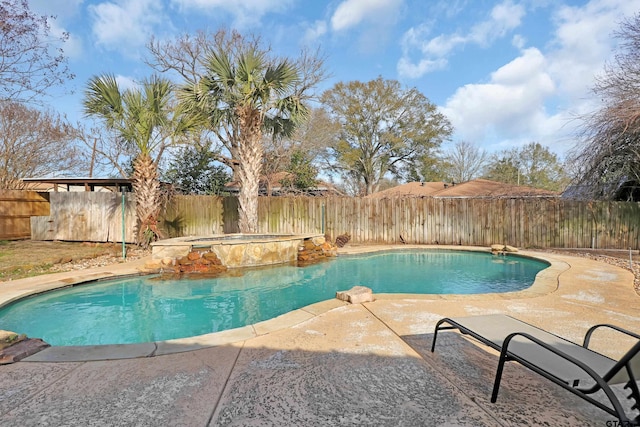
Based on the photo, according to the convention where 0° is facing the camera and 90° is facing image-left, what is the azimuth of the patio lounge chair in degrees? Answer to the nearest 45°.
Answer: approximately 135°

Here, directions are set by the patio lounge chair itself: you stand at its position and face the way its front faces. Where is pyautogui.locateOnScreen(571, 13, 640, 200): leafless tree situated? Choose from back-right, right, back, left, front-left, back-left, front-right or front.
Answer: front-right

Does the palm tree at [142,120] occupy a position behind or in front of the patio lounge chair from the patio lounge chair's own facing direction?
in front

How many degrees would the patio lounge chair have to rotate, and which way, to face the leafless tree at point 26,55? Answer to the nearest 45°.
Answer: approximately 45° to its left

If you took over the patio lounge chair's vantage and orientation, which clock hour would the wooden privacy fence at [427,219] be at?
The wooden privacy fence is roughly at 1 o'clock from the patio lounge chair.

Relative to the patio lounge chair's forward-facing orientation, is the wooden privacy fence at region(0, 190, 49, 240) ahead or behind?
ahead

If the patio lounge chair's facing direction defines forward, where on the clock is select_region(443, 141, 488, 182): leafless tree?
The leafless tree is roughly at 1 o'clock from the patio lounge chair.

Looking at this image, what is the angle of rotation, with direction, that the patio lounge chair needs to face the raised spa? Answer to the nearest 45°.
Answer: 0° — it already faces it

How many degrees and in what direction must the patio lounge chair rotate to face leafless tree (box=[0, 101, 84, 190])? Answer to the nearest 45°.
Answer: approximately 45° to its left
